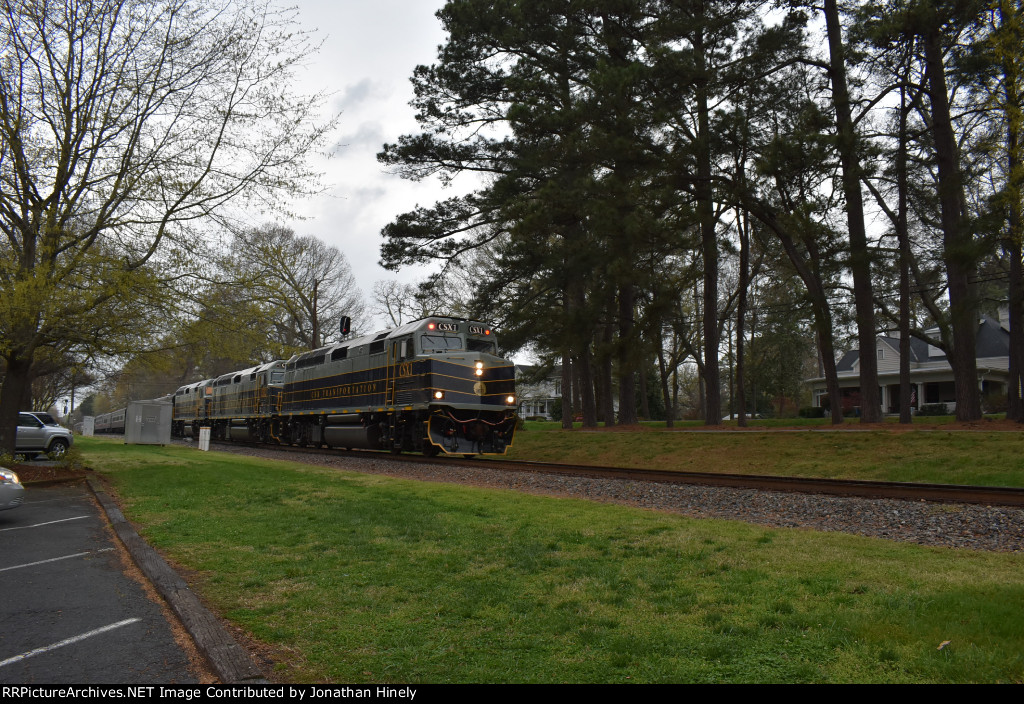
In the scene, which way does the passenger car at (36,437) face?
to the viewer's right

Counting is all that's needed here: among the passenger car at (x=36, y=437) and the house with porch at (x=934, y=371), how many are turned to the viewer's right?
1

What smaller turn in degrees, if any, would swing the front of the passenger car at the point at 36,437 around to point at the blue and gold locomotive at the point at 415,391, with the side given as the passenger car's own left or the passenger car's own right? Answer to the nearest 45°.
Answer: approximately 45° to the passenger car's own right

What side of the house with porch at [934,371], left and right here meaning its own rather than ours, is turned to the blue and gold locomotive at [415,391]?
front

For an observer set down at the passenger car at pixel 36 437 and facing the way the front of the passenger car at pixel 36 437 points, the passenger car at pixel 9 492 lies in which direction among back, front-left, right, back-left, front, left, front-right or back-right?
right

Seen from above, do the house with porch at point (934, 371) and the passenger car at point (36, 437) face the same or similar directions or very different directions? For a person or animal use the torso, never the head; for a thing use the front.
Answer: very different directions

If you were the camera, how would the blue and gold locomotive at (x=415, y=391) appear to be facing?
facing the viewer and to the right of the viewer

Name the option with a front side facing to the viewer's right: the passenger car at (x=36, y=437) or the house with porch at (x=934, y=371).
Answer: the passenger car
